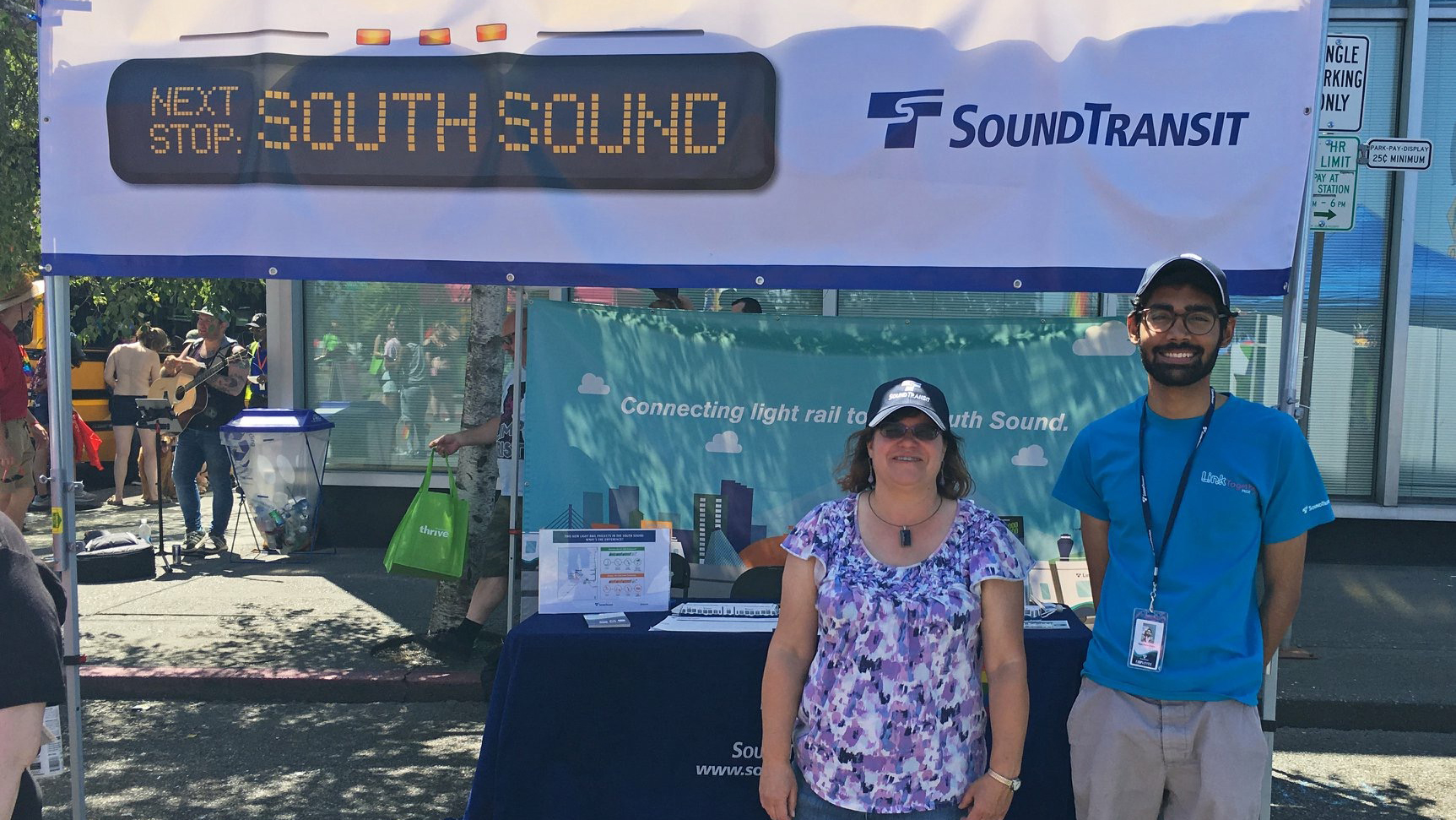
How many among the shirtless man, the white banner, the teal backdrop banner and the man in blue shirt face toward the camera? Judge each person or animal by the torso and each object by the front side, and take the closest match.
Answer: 3

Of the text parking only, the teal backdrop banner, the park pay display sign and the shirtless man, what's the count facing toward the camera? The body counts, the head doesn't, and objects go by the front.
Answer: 3

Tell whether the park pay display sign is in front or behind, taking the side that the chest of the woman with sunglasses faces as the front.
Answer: behind

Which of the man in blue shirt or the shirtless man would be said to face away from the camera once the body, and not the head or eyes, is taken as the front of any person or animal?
the shirtless man

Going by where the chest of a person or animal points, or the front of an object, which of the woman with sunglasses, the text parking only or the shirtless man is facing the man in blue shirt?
the text parking only

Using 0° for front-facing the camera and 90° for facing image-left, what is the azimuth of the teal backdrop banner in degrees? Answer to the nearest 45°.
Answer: approximately 0°

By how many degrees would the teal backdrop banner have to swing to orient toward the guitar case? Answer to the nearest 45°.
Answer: approximately 135° to its right

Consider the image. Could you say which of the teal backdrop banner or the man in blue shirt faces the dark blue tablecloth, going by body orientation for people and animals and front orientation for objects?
the teal backdrop banner
